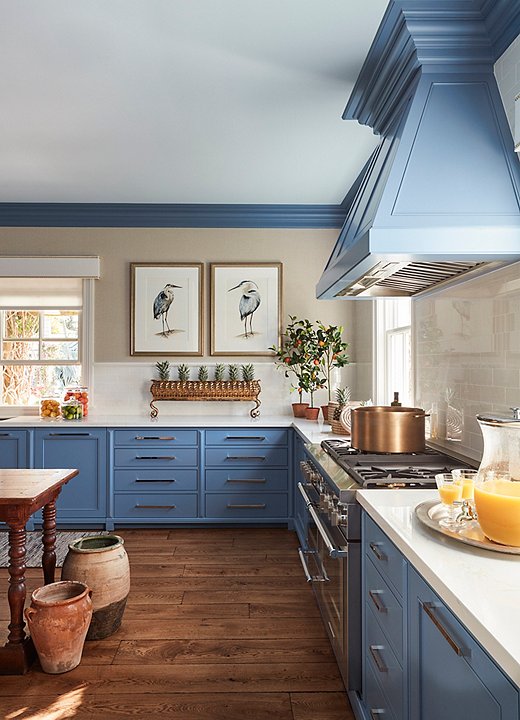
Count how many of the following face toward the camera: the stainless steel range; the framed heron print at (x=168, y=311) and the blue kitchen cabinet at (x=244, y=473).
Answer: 2

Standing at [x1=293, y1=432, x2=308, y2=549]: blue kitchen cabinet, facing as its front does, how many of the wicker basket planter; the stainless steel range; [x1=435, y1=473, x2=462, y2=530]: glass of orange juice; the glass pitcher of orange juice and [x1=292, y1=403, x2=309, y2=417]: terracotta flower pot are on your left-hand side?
3

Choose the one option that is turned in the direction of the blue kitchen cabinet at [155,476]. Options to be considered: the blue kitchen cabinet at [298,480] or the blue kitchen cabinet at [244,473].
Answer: the blue kitchen cabinet at [298,480]

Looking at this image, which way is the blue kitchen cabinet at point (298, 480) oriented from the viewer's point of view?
to the viewer's left

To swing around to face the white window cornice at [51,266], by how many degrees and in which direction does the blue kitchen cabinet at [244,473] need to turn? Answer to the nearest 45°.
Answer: approximately 90° to its right

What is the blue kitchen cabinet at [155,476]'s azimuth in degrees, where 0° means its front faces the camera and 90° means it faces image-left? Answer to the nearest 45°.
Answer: approximately 0°

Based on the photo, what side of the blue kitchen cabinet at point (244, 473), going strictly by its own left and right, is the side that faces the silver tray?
front

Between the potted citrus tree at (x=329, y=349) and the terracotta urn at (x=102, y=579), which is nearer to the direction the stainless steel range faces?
the terracotta urn

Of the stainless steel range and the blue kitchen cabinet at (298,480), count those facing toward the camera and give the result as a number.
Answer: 0

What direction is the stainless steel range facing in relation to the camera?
to the viewer's left
